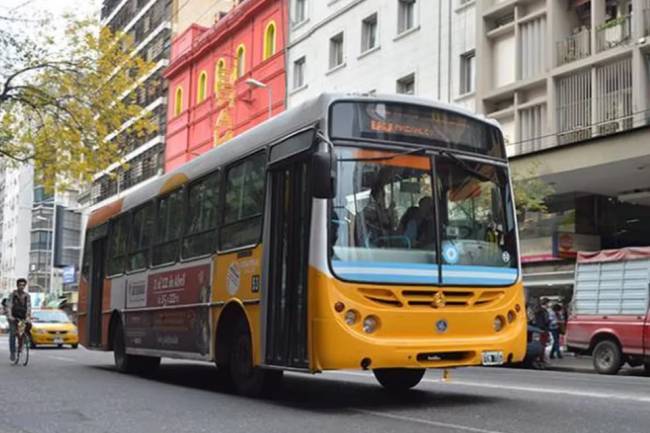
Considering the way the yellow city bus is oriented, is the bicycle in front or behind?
behind

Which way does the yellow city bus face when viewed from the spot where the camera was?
facing the viewer and to the right of the viewer

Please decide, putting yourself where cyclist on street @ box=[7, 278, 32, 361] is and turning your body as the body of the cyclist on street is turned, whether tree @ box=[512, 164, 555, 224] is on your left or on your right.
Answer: on your left

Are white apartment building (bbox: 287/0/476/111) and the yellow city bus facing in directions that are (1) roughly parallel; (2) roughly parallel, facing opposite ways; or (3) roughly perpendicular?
roughly perpendicular

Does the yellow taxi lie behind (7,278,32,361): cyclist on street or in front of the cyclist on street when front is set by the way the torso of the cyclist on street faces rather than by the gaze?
behind

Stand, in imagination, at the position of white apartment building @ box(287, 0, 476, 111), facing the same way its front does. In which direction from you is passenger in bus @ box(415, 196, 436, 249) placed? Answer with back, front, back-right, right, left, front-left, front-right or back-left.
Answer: front-left

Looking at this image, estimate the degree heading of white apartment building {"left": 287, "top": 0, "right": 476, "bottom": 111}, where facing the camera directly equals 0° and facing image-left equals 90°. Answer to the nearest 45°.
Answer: approximately 45°

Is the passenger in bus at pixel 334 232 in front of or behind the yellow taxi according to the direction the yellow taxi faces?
in front

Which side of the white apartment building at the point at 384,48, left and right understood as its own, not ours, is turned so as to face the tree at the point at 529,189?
left

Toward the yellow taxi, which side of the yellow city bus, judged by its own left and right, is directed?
back
